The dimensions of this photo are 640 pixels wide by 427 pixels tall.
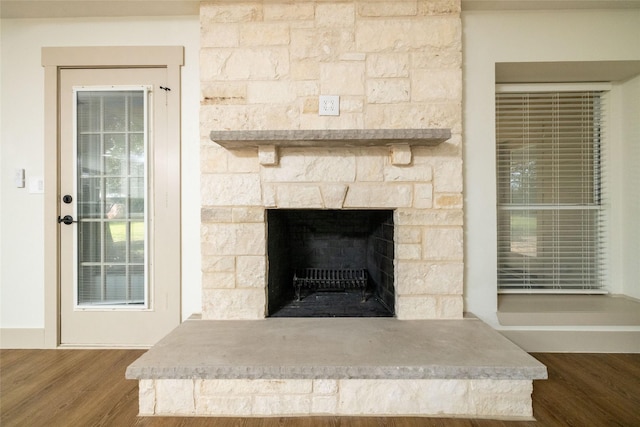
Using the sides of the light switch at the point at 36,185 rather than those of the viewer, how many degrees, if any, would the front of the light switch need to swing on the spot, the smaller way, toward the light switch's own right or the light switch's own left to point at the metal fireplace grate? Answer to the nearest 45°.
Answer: approximately 45° to the light switch's own left

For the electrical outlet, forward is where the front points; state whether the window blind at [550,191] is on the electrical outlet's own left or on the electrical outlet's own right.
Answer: on the electrical outlet's own left

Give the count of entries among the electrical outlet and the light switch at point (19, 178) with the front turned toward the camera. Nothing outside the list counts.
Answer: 2

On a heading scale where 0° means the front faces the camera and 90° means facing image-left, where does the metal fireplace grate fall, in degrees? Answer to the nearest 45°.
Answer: approximately 0°

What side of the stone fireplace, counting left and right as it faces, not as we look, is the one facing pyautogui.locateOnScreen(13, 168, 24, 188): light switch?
right

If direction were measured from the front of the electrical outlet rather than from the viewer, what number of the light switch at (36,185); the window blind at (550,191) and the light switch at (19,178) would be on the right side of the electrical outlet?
2

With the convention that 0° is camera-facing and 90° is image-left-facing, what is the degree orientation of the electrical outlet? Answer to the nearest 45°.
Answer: approximately 0°
